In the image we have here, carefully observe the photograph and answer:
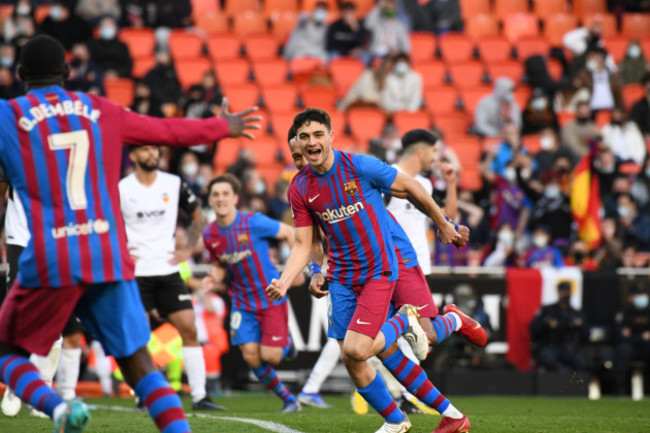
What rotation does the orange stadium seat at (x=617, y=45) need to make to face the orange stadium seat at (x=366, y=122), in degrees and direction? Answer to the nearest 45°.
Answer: approximately 45° to its right

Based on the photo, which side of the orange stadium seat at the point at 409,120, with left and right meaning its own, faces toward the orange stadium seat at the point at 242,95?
right

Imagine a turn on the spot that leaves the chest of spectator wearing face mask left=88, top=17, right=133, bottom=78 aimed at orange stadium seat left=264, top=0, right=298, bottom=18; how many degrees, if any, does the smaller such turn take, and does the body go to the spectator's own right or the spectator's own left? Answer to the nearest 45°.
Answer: approximately 135° to the spectator's own left

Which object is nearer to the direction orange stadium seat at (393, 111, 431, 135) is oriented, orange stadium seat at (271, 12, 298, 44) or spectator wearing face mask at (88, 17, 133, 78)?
the spectator wearing face mask

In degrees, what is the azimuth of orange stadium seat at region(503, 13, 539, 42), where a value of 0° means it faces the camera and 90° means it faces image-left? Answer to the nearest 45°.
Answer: approximately 0°

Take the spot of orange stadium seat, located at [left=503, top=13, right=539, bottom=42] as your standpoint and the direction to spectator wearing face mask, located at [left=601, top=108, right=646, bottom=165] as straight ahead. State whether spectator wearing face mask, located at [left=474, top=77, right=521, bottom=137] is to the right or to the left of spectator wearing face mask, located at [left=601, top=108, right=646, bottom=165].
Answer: right

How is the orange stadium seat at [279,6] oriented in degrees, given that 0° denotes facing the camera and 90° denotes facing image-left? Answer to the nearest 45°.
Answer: approximately 0°

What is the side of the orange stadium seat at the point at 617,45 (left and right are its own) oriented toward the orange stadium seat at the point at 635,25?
back

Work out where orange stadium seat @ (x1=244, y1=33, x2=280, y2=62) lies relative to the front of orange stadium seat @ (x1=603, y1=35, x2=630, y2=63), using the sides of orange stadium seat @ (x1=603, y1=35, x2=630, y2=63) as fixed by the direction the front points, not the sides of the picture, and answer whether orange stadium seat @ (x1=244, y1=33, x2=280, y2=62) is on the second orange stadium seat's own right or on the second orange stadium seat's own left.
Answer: on the second orange stadium seat's own right

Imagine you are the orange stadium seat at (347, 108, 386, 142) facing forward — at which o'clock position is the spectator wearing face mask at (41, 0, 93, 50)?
The spectator wearing face mask is roughly at 3 o'clock from the orange stadium seat.
